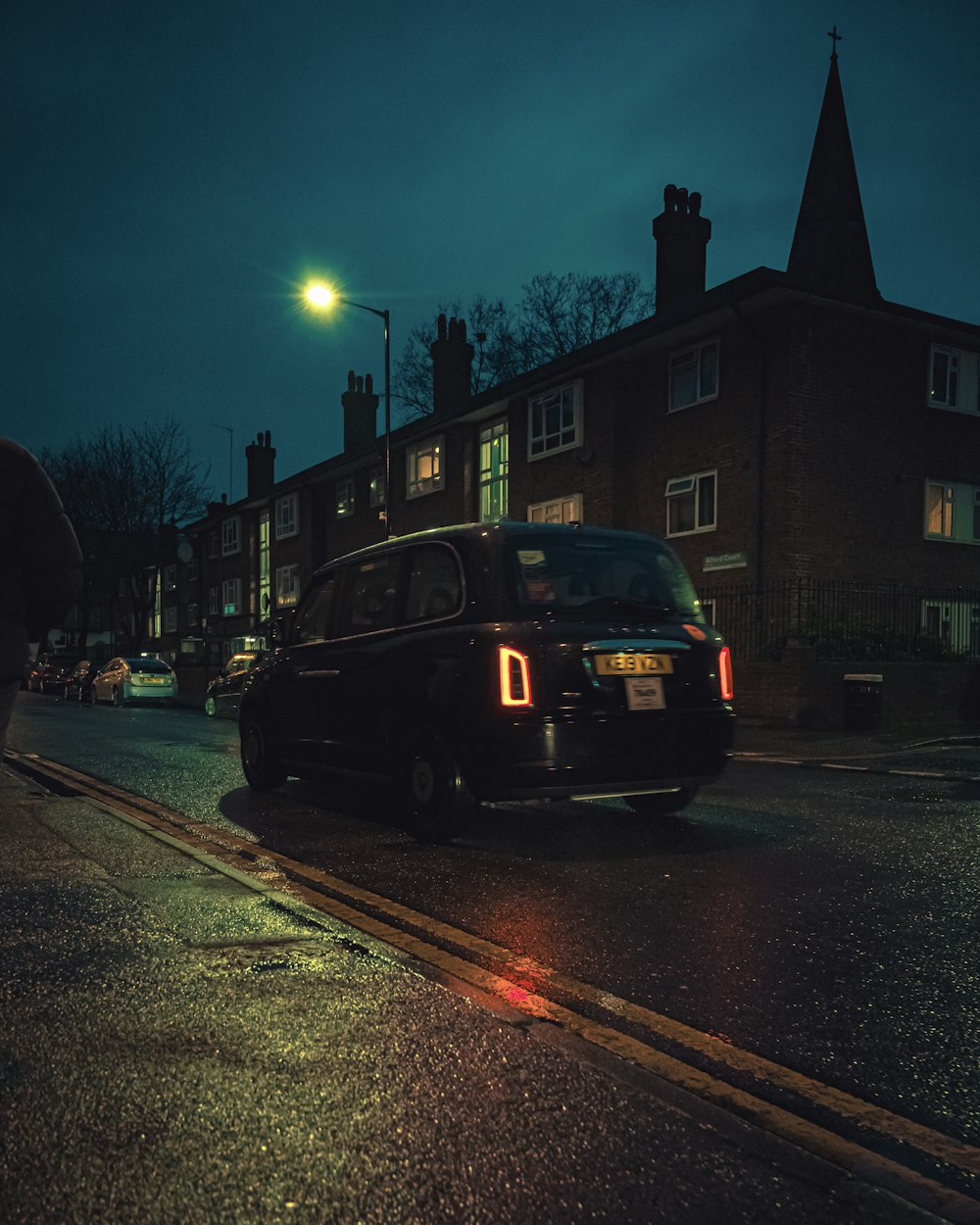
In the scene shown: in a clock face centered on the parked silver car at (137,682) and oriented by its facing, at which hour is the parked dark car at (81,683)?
The parked dark car is roughly at 1 o'clock from the parked silver car.

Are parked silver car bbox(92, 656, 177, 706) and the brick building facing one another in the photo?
no

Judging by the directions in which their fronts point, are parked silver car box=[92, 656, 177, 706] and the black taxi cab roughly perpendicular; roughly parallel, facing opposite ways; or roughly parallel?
roughly parallel

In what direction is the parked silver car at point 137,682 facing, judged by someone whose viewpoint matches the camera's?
facing away from the viewer and to the left of the viewer

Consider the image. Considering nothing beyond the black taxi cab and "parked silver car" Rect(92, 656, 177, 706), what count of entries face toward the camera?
0

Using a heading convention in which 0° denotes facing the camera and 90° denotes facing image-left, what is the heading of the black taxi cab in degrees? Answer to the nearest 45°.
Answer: approximately 135°

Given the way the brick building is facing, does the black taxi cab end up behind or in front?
in front

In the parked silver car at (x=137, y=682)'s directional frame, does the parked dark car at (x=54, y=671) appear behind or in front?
in front

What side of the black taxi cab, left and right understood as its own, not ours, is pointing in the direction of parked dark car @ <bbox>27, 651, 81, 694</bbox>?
front

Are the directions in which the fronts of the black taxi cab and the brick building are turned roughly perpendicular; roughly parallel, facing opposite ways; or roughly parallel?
roughly perpendicular

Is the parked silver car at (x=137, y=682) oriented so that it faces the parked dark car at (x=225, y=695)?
no

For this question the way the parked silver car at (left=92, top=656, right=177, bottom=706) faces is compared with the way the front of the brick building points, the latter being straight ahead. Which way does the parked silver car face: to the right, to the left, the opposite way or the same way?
to the right
